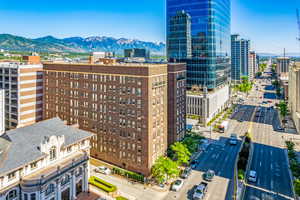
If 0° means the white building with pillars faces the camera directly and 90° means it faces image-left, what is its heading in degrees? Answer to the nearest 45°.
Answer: approximately 315°
